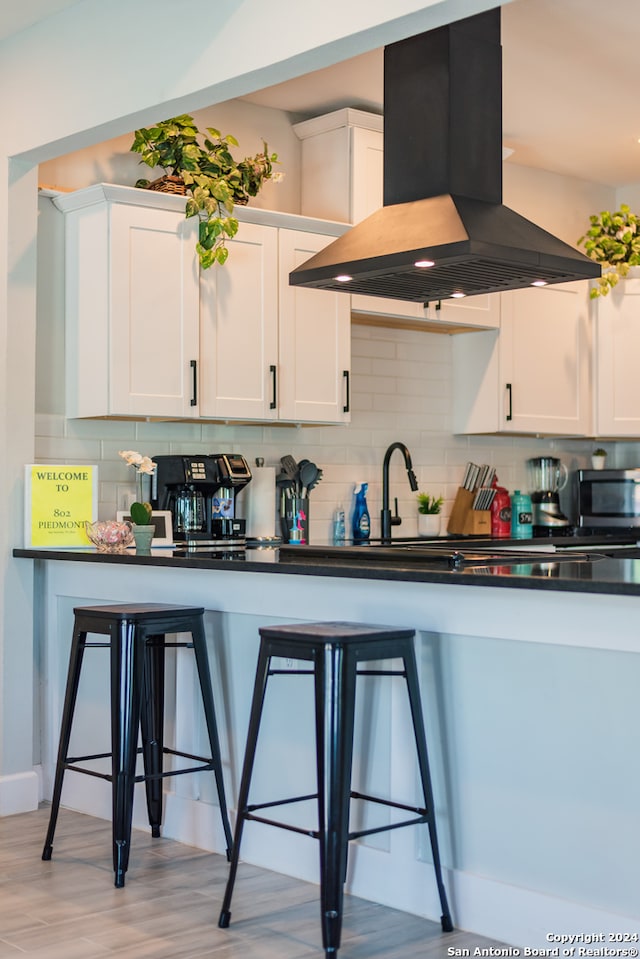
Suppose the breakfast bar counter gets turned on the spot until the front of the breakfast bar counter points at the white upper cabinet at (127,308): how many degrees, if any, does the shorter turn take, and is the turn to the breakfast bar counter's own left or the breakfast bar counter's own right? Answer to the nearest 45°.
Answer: approximately 90° to the breakfast bar counter's own right

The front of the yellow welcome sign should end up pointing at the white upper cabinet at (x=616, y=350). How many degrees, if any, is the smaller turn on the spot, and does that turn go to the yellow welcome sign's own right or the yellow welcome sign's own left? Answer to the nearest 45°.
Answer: approximately 90° to the yellow welcome sign's own left

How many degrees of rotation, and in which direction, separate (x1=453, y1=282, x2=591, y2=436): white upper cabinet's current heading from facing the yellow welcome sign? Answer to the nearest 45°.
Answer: approximately 90° to its right

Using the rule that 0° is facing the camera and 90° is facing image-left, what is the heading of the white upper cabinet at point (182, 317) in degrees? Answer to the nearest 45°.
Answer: approximately 315°

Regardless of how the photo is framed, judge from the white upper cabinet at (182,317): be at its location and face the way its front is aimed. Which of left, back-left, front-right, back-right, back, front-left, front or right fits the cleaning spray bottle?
left

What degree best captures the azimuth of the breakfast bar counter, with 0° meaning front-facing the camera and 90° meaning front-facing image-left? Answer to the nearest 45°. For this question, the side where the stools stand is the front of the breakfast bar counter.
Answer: approximately 45°

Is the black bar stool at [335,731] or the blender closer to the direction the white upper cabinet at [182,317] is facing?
the black bar stool
